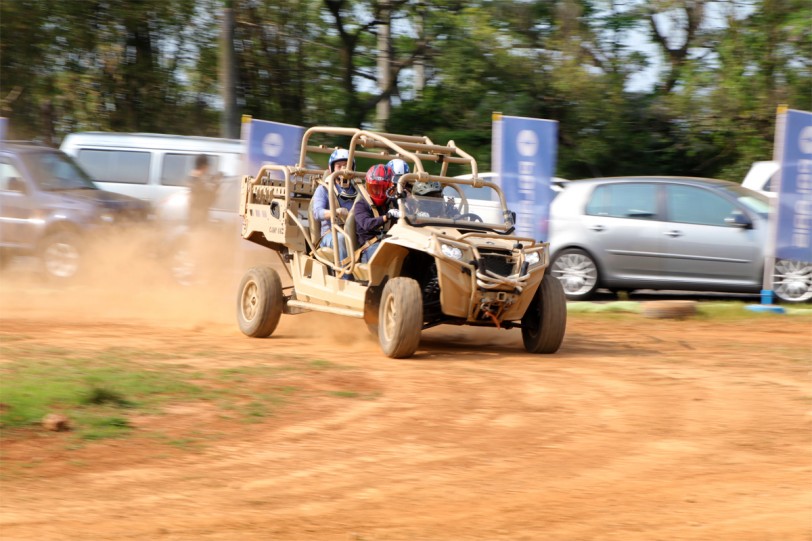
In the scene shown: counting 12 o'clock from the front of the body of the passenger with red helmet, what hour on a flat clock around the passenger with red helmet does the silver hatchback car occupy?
The silver hatchback car is roughly at 9 o'clock from the passenger with red helmet.

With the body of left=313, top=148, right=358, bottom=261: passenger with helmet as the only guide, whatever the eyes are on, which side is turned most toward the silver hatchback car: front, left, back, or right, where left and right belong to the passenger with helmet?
left

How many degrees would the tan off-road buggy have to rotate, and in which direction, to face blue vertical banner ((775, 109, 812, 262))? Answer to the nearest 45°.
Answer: approximately 90° to its left

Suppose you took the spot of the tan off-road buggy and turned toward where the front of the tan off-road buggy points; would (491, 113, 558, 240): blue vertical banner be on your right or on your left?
on your left

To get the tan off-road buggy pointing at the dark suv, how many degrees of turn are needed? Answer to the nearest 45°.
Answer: approximately 180°

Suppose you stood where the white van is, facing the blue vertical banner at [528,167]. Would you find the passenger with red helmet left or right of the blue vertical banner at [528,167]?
right

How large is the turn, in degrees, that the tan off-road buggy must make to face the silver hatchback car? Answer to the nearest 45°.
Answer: approximately 90° to its left

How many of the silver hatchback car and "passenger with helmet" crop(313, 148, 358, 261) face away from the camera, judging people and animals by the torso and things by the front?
0

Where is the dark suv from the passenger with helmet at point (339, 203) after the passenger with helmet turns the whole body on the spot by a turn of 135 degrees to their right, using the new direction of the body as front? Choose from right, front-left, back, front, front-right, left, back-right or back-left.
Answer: front-right

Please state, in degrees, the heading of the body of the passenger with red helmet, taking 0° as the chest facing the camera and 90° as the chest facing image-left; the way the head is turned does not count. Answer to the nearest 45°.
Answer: approximately 315°

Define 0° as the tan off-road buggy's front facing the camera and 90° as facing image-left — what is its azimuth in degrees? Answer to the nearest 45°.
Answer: approximately 315°

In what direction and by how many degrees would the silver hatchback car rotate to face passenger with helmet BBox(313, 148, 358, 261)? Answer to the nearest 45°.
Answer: approximately 135° to its right

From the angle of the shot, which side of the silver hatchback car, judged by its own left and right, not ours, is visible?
right

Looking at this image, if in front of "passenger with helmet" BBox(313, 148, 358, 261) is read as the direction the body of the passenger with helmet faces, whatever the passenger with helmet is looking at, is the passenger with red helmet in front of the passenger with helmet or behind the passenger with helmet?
in front
